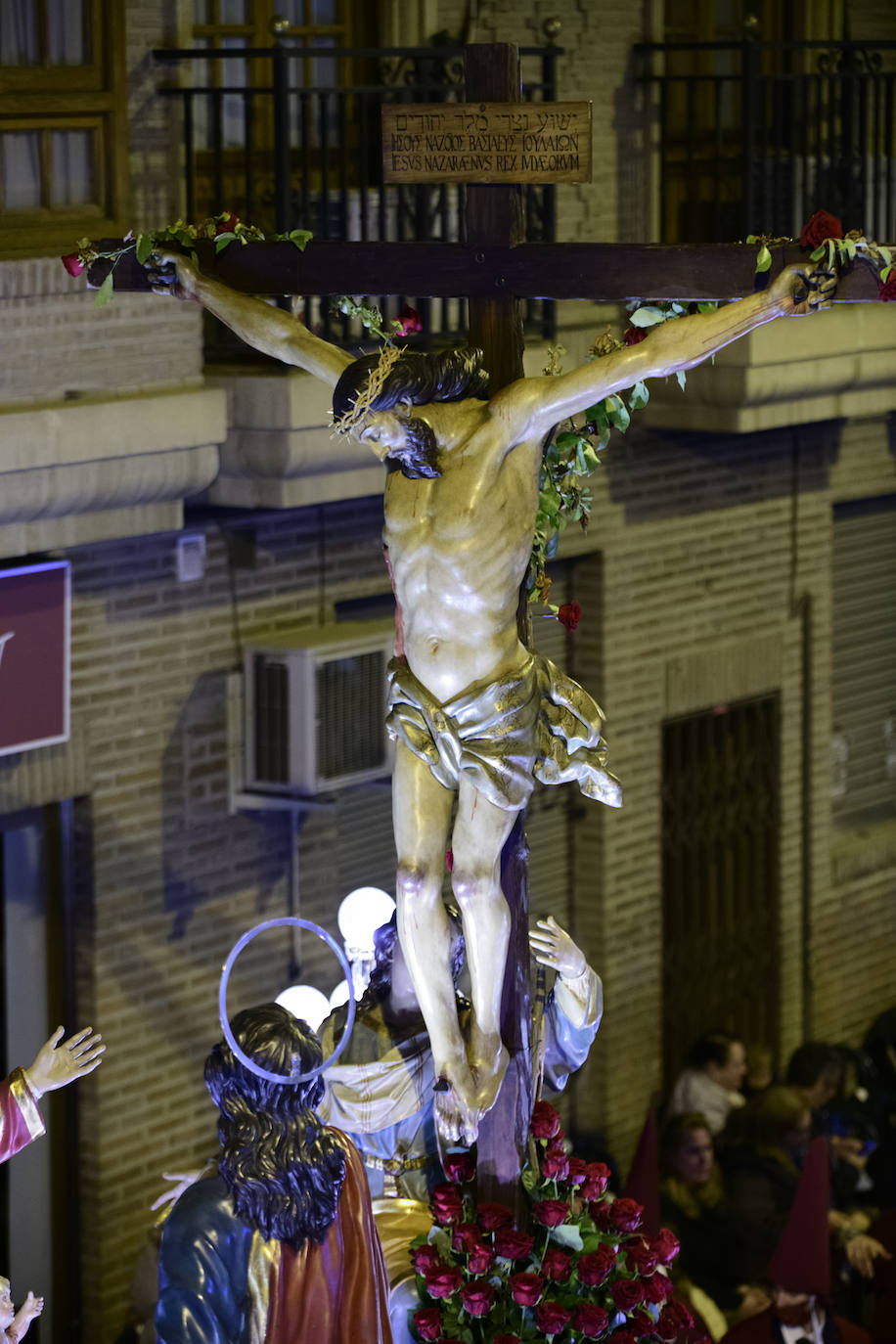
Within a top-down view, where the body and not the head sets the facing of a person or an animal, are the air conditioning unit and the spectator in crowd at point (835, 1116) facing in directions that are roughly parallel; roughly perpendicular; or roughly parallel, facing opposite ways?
roughly perpendicular

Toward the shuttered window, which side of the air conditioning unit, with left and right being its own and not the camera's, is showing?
left

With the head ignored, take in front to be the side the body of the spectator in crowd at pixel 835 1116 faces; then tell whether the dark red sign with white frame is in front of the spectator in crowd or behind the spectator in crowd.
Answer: in front

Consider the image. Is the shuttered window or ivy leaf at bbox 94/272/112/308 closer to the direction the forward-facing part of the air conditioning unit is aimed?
the ivy leaf

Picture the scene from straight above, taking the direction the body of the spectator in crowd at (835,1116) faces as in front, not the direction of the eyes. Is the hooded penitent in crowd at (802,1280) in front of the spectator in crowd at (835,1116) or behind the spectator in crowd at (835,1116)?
in front

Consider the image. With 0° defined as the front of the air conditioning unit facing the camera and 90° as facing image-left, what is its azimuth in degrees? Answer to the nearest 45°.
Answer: approximately 315°
